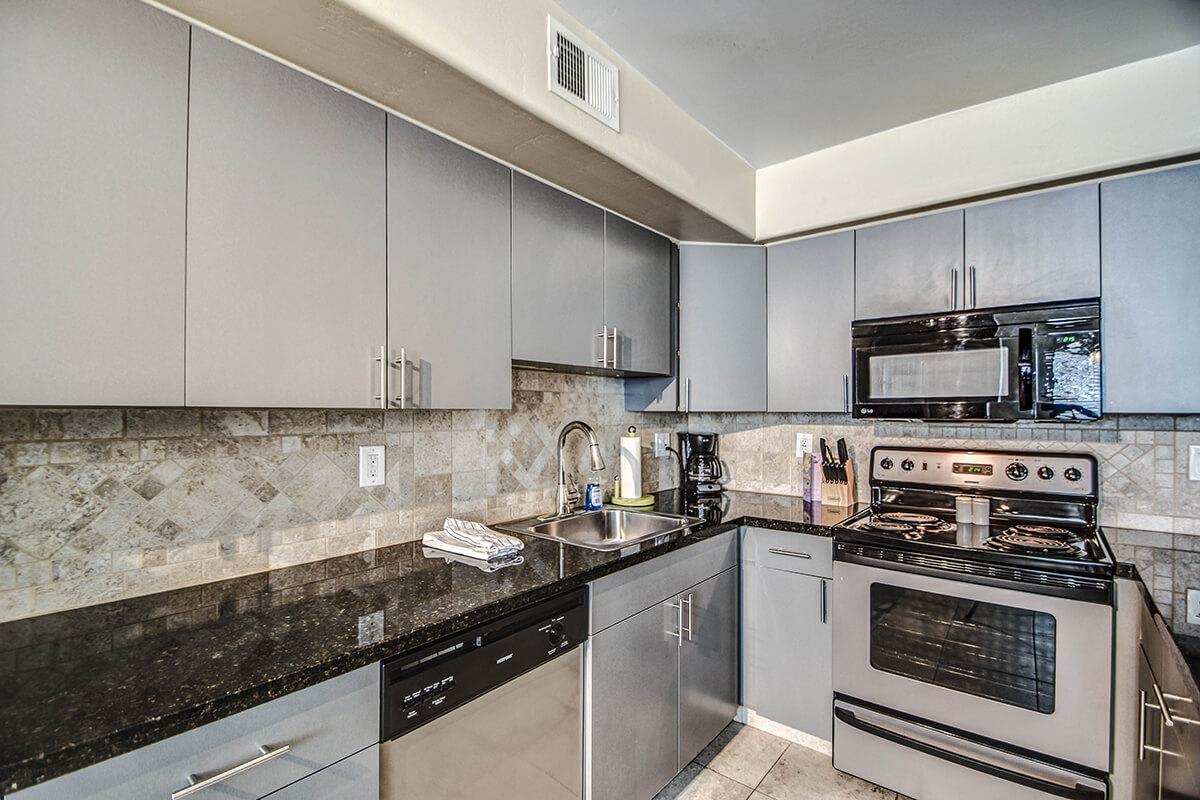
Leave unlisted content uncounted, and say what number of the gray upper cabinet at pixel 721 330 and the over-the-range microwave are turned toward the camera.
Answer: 2

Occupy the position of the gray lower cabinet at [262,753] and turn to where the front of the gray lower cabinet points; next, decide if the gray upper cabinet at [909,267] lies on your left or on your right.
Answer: on your left

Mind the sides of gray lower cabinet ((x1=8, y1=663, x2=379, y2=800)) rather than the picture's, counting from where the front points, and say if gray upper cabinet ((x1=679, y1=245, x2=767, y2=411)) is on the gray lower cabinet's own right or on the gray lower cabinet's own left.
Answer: on the gray lower cabinet's own left

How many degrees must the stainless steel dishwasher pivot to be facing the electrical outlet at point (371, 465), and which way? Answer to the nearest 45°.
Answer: approximately 180°

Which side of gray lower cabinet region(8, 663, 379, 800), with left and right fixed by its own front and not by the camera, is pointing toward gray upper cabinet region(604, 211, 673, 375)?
left

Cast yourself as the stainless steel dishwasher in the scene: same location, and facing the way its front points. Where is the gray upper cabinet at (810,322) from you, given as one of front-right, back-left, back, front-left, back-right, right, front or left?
left

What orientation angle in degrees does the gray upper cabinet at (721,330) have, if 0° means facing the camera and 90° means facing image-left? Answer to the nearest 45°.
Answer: approximately 0°

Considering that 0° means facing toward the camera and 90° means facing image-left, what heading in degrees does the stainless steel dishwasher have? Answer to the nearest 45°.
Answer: approximately 315°

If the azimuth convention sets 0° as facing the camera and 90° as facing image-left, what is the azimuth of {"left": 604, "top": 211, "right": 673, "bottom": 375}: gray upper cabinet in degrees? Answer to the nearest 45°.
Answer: approximately 315°

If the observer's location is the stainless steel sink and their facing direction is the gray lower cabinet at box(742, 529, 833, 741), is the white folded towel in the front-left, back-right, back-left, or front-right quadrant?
back-right
